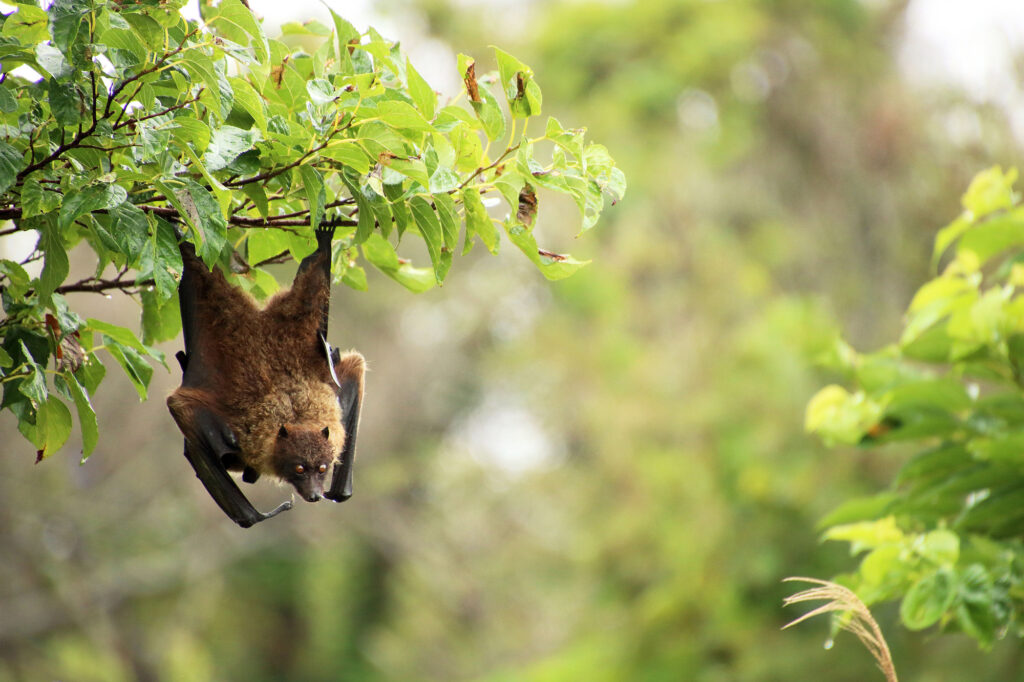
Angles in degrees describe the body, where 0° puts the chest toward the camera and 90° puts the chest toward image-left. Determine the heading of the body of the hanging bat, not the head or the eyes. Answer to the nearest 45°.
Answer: approximately 0°
